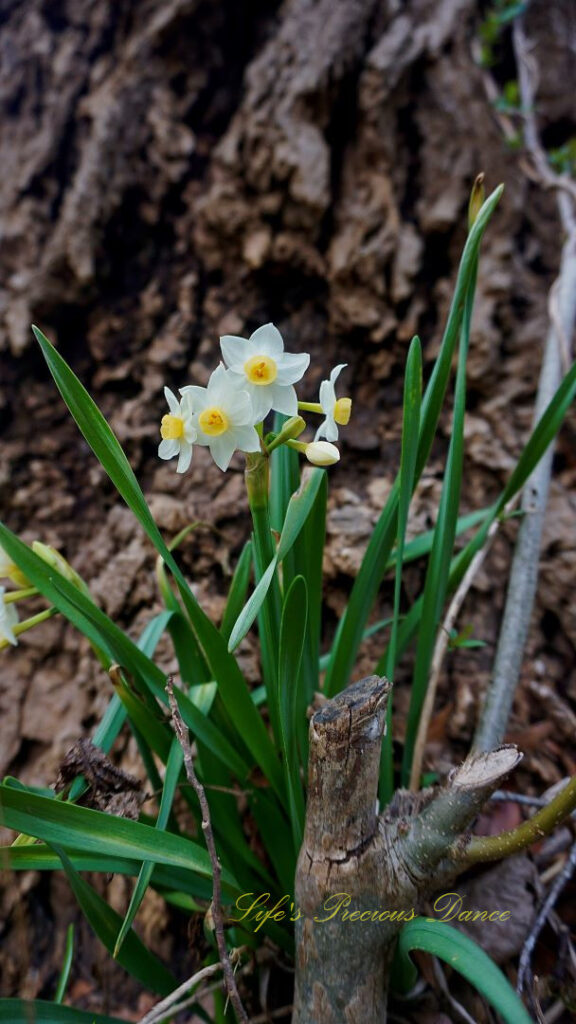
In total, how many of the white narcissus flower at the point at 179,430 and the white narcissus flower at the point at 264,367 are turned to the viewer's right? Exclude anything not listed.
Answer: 0

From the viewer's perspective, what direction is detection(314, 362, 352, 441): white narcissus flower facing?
to the viewer's right

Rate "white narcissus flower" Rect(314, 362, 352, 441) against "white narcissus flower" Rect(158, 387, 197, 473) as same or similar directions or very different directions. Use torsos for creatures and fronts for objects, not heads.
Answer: very different directions

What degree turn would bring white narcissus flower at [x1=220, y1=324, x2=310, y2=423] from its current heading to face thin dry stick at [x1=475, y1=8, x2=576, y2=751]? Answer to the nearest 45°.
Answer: approximately 135° to its left

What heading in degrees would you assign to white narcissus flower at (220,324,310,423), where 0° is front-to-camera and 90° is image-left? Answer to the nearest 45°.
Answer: approximately 0°
